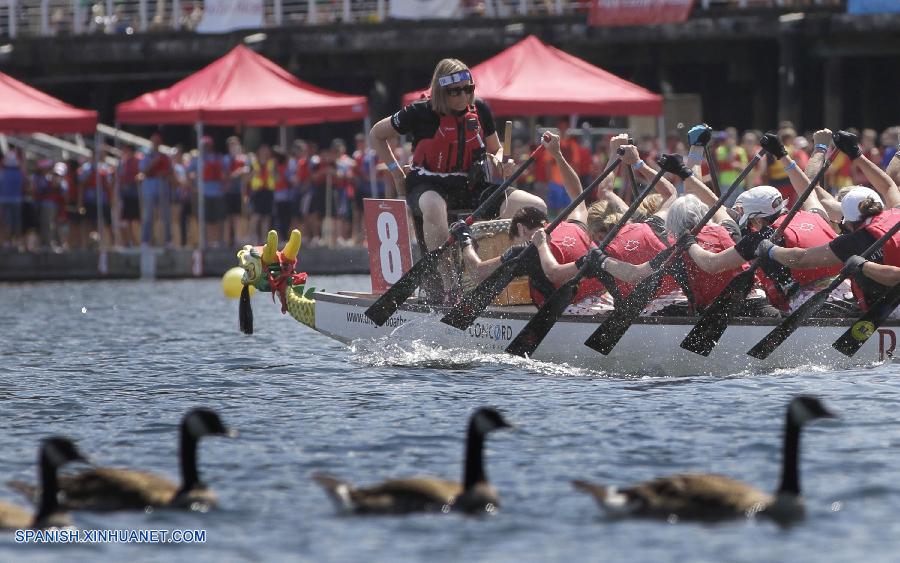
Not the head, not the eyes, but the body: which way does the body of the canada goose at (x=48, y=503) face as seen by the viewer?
to the viewer's right

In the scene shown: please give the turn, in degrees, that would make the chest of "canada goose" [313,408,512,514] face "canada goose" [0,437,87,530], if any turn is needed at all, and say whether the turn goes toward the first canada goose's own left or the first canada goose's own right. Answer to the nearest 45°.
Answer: approximately 180°

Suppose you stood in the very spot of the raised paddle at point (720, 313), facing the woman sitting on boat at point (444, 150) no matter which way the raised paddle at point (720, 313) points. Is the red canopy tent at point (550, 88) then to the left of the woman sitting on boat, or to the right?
right

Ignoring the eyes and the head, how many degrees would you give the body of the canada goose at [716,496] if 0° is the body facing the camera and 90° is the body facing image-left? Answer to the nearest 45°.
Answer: approximately 270°

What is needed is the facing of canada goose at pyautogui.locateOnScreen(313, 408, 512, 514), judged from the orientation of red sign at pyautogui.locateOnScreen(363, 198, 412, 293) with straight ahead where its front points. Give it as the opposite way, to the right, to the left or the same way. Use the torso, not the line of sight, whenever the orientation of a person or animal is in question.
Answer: to the left

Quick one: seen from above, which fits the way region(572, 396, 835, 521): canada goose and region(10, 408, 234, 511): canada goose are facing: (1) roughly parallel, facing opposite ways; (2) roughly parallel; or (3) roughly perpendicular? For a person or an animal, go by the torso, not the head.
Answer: roughly parallel

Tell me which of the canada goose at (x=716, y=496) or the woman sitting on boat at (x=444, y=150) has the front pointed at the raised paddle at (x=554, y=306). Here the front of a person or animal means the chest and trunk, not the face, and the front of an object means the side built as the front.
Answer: the woman sitting on boat

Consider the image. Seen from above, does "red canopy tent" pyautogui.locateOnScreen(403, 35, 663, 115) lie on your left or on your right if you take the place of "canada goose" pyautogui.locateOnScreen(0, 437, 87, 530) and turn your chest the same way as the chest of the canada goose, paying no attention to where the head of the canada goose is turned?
on your left

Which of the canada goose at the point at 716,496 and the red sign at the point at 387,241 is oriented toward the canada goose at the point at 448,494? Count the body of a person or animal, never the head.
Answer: the red sign

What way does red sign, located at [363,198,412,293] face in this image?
toward the camera

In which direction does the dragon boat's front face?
to the viewer's left

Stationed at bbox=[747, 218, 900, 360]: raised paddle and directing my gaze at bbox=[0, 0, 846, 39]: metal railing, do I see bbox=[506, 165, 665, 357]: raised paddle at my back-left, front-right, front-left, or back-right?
front-left

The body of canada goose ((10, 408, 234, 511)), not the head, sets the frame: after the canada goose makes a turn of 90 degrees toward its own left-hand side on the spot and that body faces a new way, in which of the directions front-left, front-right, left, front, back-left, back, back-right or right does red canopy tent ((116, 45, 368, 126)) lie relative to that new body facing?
front

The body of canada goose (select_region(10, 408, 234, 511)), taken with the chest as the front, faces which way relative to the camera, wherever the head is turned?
to the viewer's right

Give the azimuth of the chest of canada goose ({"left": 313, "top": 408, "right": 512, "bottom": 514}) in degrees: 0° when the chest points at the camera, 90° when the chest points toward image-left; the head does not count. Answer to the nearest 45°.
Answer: approximately 270°

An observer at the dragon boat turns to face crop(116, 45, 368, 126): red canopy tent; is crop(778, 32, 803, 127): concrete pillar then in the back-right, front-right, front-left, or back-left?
front-right
